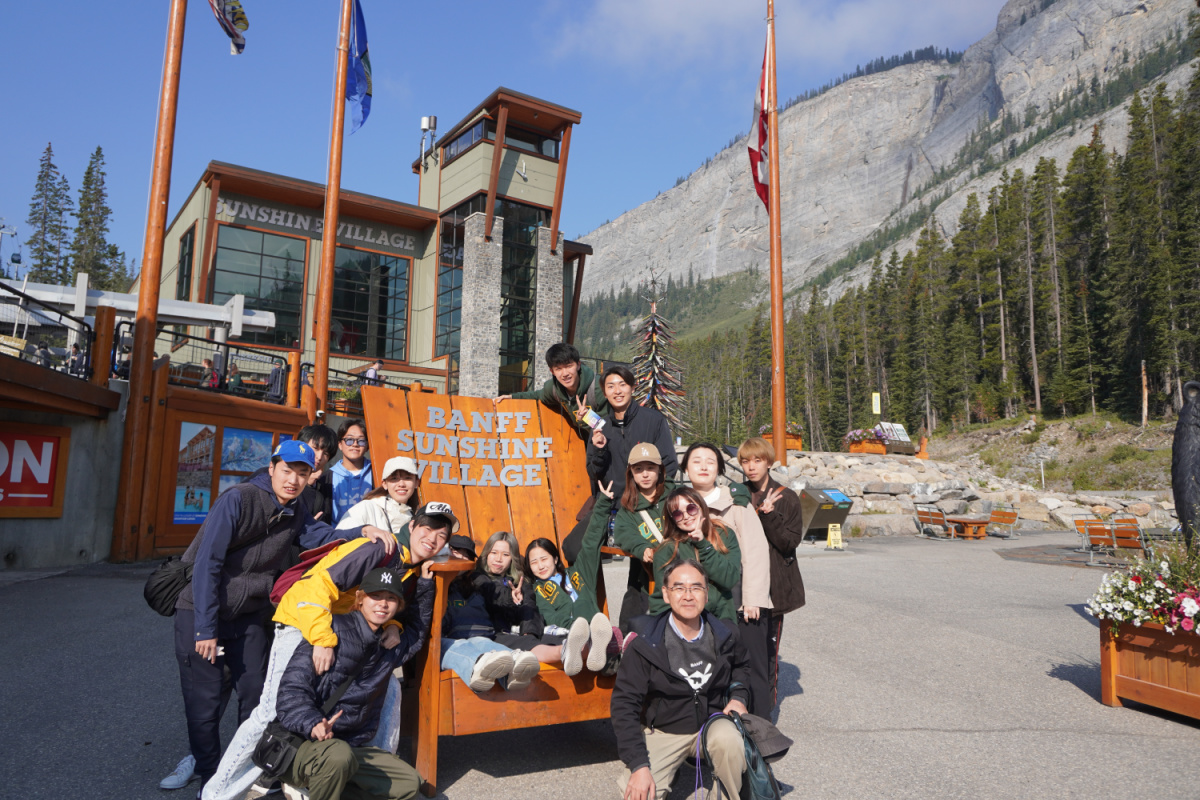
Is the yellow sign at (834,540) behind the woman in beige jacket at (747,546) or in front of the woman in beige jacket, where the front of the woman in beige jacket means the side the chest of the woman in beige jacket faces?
behind

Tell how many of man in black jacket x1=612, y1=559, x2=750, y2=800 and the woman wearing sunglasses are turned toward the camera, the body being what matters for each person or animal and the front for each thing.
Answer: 2

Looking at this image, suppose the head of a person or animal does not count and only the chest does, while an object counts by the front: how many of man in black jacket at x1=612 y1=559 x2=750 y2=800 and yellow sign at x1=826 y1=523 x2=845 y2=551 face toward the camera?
2

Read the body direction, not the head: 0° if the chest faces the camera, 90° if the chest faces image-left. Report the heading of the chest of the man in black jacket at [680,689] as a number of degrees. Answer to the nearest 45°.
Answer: approximately 0°

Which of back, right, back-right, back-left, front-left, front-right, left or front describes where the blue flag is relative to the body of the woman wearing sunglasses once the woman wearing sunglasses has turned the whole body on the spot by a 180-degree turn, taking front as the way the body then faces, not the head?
front-left

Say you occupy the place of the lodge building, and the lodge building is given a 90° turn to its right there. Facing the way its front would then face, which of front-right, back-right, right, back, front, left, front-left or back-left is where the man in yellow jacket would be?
front-left

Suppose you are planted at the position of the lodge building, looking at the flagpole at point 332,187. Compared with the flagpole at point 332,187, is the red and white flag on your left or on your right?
left

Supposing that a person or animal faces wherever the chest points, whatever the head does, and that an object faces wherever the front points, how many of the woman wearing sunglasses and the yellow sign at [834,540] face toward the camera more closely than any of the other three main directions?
2

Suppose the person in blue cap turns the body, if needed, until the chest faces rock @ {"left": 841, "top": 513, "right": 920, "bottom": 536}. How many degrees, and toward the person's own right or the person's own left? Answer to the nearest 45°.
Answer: approximately 90° to the person's own left

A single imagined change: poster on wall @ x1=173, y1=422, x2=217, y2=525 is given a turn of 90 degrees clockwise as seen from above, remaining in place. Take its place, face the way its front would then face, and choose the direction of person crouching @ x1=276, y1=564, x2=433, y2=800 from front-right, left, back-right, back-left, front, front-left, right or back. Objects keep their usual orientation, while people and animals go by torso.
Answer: front-left

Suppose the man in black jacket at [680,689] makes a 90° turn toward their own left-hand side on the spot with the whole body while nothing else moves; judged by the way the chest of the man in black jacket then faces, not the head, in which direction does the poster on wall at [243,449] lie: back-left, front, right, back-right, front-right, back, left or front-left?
back-left

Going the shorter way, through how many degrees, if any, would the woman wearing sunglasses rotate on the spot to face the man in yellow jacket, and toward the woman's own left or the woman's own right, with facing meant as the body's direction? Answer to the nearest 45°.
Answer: approximately 45° to the woman's own right
